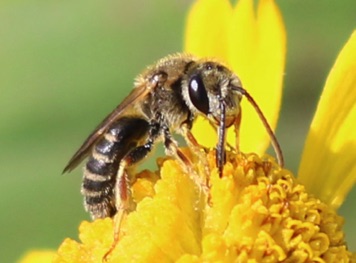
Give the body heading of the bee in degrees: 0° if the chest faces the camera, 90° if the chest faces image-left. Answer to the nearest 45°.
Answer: approximately 315°
